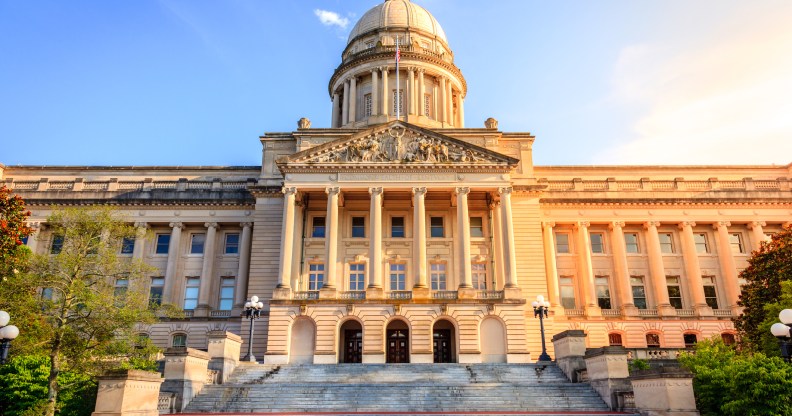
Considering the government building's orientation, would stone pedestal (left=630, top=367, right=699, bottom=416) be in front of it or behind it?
in front

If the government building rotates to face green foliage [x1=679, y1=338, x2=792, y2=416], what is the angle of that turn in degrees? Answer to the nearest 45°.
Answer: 0° — it already faces it

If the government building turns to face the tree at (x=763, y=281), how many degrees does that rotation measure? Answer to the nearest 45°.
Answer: approximately 45° to its left

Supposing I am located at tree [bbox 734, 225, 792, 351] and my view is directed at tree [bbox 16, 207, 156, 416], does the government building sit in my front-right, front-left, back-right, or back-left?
front-right

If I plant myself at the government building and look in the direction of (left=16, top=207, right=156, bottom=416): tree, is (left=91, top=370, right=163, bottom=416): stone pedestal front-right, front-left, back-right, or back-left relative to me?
front-left

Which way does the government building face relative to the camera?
toward the camera

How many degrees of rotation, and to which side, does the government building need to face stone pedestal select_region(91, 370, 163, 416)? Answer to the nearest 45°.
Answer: approximately 45° to its right
